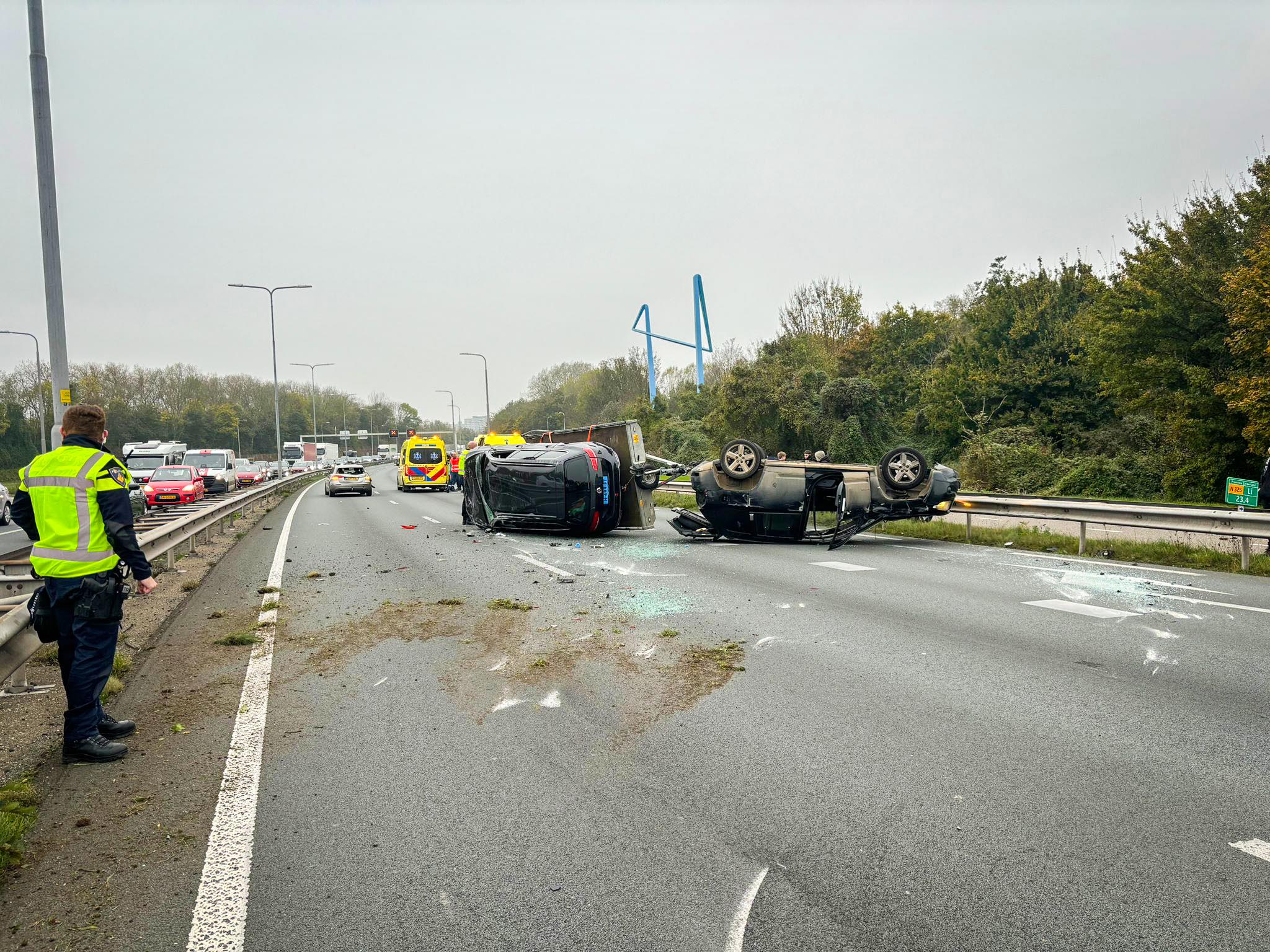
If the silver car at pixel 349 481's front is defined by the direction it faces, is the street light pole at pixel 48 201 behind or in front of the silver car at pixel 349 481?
behind

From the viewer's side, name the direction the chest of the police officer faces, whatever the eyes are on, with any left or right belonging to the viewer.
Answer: facing away from the viewer and to the right of the viewer

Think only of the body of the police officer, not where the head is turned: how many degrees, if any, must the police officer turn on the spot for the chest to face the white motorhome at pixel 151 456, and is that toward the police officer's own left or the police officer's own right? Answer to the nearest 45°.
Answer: approximately 45° to the police officer's own left

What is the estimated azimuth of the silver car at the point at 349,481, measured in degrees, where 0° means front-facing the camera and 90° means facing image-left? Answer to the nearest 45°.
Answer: approximately 180°

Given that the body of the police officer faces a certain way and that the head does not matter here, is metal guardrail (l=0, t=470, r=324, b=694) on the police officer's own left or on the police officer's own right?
on the police officer's own left

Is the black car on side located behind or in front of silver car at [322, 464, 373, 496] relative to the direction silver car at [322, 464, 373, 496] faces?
behind

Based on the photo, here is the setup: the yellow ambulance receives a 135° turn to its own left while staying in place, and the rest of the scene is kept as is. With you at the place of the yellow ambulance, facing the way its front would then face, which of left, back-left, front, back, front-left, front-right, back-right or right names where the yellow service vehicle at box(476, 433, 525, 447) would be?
front-left

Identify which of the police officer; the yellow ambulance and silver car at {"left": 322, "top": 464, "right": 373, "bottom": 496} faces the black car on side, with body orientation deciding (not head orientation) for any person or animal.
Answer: the police officer
